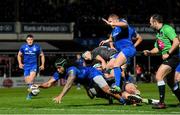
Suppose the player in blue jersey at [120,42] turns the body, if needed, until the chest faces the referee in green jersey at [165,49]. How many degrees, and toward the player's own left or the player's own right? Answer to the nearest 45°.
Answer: approximately 135° to the player's own left

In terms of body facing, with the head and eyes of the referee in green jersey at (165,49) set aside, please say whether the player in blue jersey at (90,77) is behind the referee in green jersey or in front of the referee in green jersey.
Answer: in front

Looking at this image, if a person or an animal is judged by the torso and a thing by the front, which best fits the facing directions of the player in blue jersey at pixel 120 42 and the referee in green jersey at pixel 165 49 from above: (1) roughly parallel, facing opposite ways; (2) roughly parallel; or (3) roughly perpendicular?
roughly parallel

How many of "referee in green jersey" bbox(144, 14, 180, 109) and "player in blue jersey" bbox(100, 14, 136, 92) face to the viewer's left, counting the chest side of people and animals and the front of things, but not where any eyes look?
2

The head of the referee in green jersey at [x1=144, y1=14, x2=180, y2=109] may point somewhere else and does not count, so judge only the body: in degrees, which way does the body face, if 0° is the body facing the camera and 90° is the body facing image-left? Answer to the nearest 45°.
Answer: approximately 90°

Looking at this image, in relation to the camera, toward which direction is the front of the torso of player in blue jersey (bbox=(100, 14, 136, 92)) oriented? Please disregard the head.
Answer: to the viewer's left
